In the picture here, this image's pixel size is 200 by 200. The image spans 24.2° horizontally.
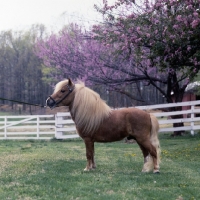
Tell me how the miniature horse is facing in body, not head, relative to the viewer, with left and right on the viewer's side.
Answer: facing to the left of the viewer

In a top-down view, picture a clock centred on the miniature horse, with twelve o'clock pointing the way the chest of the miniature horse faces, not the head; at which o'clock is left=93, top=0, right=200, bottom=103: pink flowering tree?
The pink flowering tree is roughly at 4 o'clock from the miniature horse.

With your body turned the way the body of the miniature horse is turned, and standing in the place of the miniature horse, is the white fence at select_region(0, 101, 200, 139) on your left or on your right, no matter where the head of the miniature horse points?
on your right

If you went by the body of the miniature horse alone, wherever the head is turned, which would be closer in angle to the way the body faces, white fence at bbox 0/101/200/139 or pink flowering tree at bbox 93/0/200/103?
the white fence
